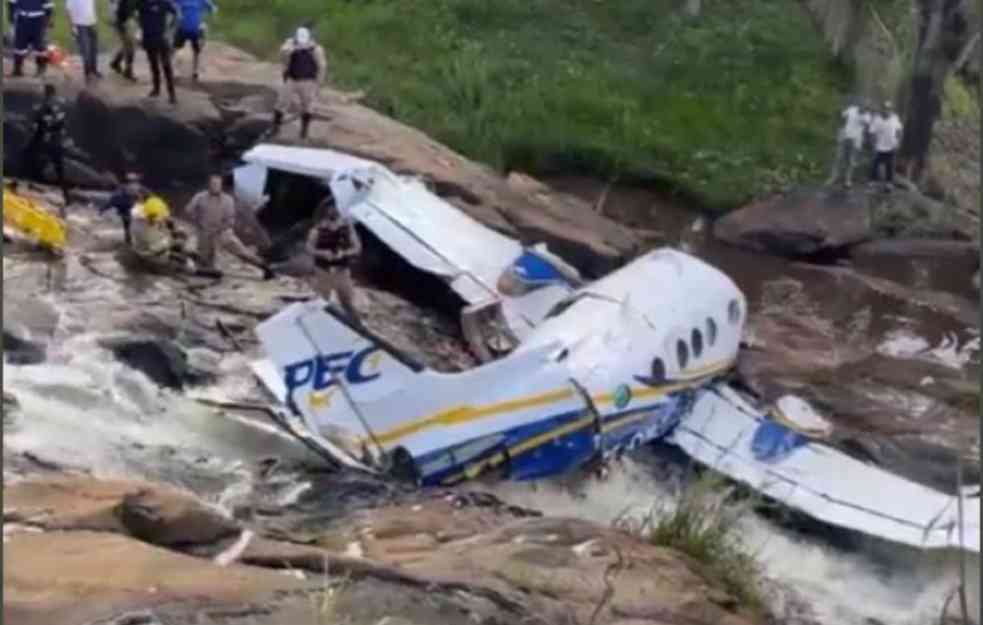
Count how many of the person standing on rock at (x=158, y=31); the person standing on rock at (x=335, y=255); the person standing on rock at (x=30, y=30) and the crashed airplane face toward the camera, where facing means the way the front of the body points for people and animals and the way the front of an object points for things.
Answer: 3

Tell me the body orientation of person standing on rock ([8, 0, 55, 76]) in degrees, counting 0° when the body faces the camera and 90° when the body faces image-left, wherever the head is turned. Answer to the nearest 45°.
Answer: approximately 0°

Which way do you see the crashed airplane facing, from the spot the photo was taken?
facing away from the viewer and to the right of the viewer

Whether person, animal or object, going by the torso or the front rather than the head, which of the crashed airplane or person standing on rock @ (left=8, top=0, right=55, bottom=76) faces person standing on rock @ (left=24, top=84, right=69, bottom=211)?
person standing on rock @ (left=8, top=0, right=55, bottom=76)

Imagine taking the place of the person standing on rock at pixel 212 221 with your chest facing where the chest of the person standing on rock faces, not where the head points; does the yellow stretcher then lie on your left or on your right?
on your right

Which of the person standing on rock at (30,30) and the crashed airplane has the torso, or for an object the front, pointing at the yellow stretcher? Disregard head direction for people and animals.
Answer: the person standing on rock

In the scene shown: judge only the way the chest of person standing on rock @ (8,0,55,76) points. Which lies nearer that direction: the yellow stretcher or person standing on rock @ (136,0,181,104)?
the yellow stretcher

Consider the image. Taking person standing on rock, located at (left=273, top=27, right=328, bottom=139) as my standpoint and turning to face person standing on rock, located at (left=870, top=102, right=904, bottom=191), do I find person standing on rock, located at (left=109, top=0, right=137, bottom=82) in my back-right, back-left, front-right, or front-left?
back-left
